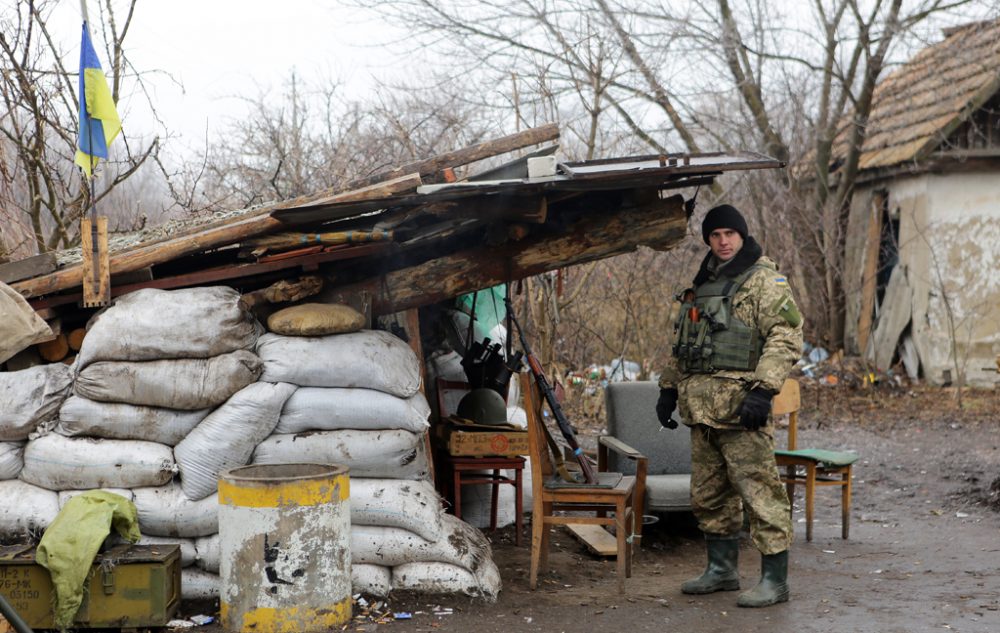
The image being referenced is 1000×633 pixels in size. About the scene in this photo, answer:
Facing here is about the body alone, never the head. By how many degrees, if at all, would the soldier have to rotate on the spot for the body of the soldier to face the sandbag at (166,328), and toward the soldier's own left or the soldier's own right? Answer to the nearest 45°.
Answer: approximately 45° to the soldier's own right

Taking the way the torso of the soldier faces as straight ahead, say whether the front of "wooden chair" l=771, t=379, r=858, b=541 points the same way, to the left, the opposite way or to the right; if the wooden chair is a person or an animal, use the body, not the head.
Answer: to the left

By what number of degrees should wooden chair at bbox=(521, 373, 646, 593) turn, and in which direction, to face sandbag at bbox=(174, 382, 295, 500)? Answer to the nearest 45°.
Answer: approximately 180°

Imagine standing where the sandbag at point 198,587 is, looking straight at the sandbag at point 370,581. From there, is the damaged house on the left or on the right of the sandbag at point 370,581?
left

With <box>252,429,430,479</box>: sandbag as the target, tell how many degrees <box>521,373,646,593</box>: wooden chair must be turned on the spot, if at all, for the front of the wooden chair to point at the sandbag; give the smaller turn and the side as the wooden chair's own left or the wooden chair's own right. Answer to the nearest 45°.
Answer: approximately 180°

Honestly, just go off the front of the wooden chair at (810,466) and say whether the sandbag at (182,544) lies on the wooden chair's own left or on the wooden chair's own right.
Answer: on the wooden chair's own right

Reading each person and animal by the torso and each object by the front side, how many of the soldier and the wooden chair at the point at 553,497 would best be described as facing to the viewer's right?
1

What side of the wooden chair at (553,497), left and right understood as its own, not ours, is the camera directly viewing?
right
